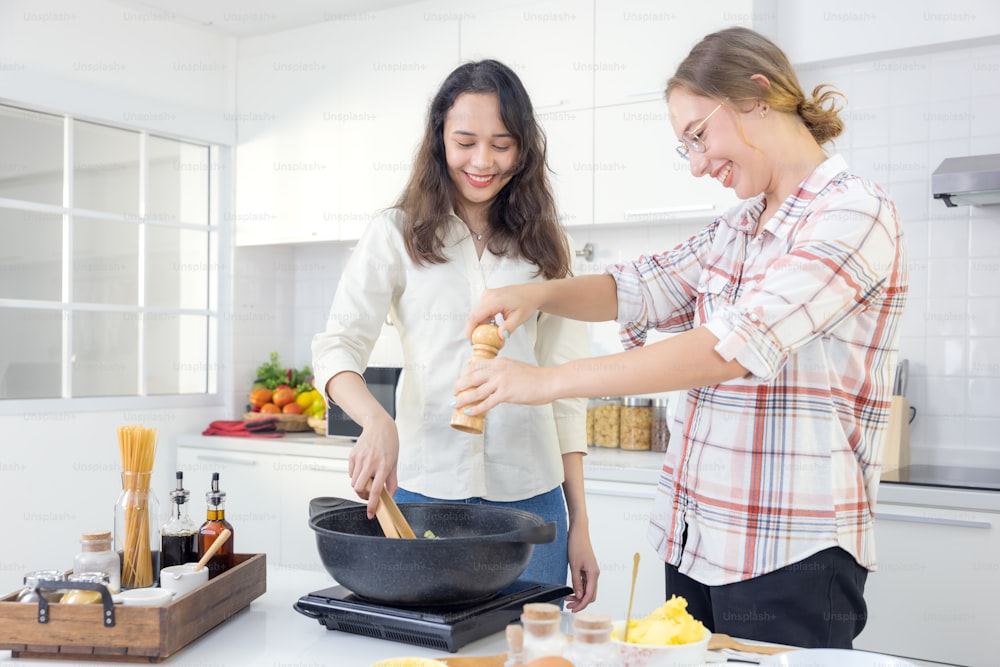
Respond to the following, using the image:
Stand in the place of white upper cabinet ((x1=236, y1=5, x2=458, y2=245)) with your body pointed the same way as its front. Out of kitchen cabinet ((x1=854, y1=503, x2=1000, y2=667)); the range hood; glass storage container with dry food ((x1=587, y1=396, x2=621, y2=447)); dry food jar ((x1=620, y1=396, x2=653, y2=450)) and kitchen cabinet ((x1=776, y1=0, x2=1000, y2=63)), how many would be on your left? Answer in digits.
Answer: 5

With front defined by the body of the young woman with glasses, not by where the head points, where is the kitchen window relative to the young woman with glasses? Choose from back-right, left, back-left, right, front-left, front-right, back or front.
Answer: right

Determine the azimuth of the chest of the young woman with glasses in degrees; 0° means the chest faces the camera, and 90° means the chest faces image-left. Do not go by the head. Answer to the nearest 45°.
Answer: approximately 45°

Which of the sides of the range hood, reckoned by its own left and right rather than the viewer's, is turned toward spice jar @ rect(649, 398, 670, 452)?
right

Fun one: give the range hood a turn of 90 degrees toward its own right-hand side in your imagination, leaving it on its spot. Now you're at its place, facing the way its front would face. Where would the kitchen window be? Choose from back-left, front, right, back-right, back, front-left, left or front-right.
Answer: front

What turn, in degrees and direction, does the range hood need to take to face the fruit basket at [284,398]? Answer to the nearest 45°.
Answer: approximately 90° to its right

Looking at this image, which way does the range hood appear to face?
toward the camera

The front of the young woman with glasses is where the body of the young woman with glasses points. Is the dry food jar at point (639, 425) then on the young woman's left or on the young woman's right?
on the young woman's right

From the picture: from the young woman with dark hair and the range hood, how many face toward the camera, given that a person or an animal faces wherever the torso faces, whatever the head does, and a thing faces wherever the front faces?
2

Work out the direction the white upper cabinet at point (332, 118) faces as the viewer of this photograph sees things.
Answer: facing the viewer and to the left of the viewer

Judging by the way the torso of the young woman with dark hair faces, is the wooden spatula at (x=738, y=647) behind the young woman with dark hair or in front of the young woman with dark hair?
in front

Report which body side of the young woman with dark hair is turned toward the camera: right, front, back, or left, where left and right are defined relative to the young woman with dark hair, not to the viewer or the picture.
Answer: front

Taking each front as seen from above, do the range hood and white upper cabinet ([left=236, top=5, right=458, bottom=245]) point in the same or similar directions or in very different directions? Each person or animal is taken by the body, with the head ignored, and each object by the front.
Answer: same or similar directions
